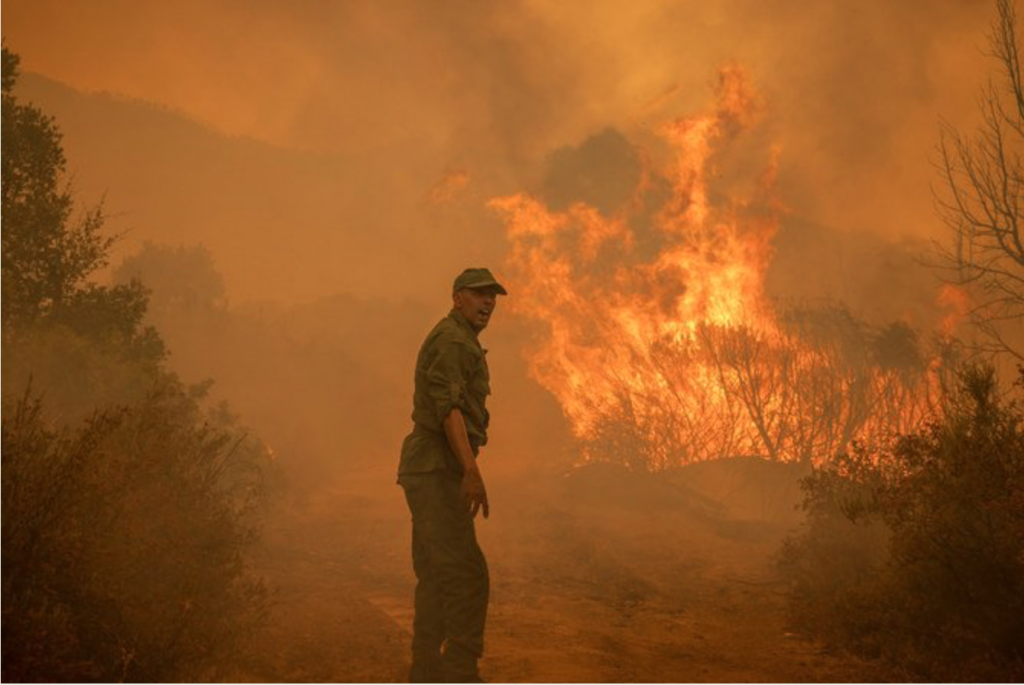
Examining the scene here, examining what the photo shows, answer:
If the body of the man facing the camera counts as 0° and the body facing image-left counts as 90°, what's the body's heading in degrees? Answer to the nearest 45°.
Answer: approximately 270°

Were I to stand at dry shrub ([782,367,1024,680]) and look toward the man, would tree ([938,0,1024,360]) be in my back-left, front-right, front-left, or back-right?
back-right

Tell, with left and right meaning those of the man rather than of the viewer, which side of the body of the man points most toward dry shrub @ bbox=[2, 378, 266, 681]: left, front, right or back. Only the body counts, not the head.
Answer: back

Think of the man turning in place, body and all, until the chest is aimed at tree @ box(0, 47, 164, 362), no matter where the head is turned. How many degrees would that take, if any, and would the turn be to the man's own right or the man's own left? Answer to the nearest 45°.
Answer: approximately 135° to the man's own left
